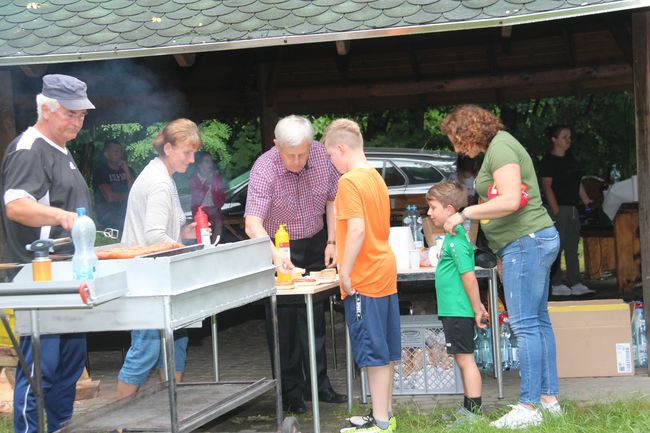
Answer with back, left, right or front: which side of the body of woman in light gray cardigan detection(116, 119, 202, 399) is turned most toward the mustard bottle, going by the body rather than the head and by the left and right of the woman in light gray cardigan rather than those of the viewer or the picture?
front

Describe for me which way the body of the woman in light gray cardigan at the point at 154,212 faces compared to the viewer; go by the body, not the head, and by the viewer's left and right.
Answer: facing to the right of the viewer

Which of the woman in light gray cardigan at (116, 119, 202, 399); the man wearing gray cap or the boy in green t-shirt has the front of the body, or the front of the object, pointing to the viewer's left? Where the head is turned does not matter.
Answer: the boy in green t-shirt

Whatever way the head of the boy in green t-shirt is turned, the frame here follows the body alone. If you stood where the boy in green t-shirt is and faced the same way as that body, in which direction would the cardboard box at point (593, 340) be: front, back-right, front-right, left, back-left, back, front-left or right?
back-right

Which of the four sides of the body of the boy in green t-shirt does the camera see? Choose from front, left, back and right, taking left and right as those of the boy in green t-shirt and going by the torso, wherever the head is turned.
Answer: left

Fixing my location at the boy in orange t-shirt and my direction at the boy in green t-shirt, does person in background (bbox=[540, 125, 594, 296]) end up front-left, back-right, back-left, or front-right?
front-left

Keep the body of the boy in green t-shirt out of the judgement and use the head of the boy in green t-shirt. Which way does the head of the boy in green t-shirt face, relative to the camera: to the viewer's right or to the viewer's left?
to the viewer's left

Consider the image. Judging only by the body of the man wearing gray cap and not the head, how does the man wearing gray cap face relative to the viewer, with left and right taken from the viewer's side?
facing the viewer and to the right of the viewer
